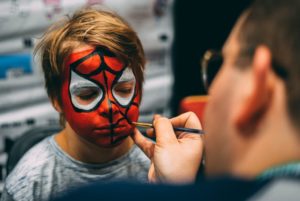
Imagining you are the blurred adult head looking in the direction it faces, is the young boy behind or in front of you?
in front

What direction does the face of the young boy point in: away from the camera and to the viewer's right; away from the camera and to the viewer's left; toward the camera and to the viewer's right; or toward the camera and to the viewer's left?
toward the camera and to the viewer's right

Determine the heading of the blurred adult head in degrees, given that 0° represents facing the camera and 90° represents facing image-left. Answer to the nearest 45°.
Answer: approximately 135°
